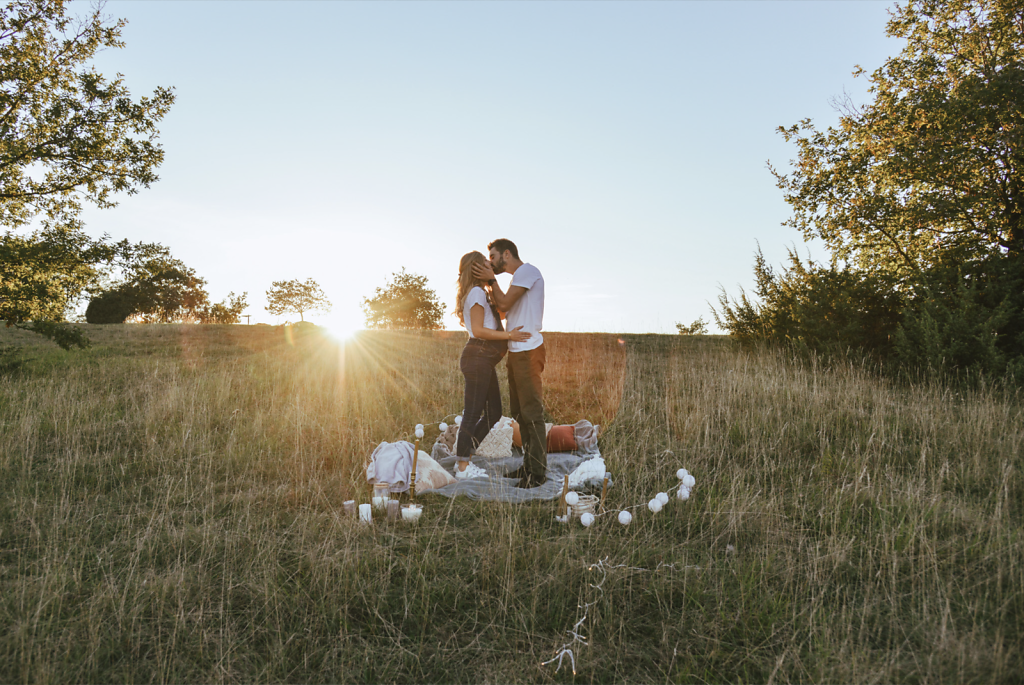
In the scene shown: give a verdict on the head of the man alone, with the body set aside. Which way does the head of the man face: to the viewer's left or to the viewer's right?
to the viewer's left

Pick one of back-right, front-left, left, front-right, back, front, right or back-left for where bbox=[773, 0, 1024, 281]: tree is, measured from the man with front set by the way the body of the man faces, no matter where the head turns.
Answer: back-right

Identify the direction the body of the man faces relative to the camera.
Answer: to the viewer's left

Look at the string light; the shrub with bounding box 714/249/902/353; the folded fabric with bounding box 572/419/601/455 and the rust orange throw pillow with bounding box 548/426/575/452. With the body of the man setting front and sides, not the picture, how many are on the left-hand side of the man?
1

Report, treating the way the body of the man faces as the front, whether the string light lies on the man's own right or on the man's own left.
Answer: on the man's own left

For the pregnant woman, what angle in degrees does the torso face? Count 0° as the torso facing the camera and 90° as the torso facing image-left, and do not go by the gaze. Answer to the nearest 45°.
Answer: approximately 270°

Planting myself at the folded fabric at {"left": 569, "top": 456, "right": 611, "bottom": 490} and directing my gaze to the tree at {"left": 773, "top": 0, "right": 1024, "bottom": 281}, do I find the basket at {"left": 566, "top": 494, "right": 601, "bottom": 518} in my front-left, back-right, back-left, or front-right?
back-right

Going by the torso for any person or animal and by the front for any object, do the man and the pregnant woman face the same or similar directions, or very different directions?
very different directions

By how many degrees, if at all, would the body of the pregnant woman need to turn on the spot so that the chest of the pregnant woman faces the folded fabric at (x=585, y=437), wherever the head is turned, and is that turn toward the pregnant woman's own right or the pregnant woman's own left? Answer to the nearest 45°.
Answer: approximately 45° to the pregnant woman's own left

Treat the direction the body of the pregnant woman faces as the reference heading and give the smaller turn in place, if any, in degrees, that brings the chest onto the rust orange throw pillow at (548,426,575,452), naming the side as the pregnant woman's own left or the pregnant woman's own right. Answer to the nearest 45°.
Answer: approximately 45° to the pregnant woman's own left

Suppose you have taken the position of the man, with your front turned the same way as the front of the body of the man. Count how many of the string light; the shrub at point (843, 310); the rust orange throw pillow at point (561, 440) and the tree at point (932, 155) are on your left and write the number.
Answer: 1
